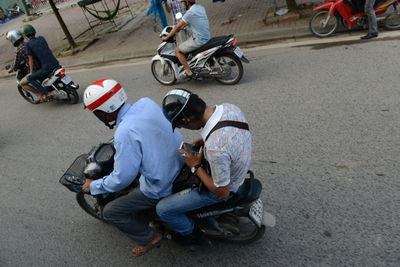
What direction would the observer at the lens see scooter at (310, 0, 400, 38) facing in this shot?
facing to the left of the viewer

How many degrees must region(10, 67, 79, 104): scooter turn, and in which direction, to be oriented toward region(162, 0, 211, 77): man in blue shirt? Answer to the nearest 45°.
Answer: approximately 180°

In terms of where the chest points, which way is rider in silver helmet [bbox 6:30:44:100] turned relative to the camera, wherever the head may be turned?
to the viewer's left

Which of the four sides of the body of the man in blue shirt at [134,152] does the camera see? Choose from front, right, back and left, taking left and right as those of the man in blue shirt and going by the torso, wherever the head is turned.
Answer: left

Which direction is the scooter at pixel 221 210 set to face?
to the viewer's left

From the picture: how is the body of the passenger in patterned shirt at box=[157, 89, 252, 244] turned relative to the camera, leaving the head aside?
to the viewer's left

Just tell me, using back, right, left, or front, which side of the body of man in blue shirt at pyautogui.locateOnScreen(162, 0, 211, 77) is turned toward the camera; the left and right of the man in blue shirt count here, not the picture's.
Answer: left

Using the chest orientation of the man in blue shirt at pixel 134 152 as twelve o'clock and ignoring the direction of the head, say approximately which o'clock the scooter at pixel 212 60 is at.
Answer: The scooter is roughly at 4 o'clock from the man in blue shirt.
